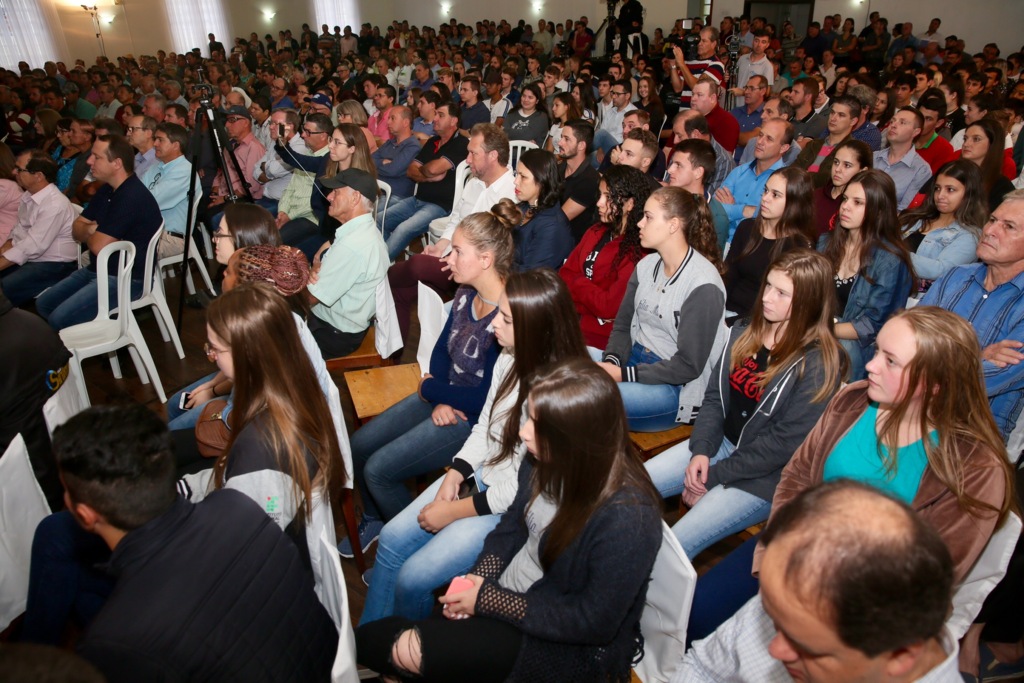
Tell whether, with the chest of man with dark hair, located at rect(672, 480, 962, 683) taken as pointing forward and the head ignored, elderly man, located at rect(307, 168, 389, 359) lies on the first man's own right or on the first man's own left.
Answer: on the first man's own right

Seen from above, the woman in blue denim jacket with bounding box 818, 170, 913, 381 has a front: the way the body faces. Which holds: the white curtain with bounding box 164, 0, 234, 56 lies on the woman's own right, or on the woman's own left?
on the woman's own right

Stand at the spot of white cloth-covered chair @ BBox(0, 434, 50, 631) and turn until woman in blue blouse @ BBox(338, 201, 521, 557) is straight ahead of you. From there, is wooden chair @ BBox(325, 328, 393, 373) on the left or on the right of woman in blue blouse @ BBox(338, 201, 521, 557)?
left

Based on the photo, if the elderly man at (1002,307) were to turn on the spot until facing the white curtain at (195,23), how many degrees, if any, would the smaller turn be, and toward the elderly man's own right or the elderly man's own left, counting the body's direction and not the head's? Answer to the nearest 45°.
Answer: approximately 90° to the elderly man's own right
